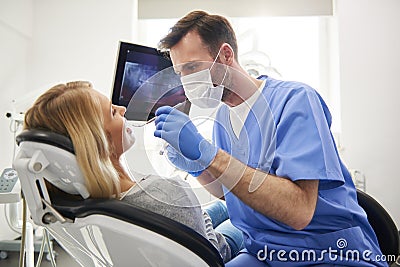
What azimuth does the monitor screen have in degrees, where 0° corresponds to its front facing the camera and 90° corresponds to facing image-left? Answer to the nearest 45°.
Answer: approximately 0°

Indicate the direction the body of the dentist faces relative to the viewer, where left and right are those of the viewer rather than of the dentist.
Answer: facing the viewer and to the left of the viewer

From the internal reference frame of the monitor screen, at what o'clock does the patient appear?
The patient is roughly at 2 o'clock from the monitor screen.

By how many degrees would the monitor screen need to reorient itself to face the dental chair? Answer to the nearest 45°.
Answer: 0° — it already faces it

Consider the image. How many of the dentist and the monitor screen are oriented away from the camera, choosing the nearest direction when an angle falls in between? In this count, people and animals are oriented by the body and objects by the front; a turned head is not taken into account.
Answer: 0
